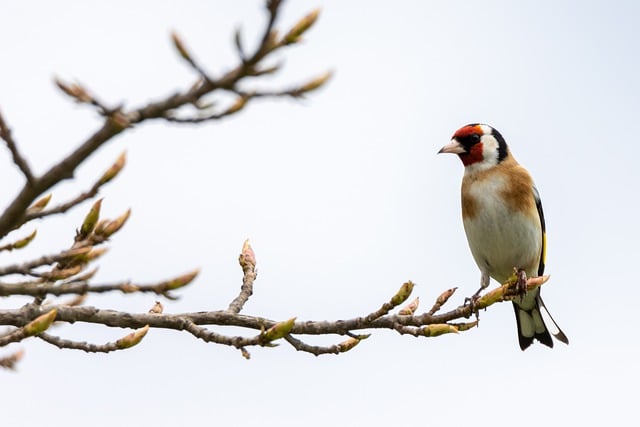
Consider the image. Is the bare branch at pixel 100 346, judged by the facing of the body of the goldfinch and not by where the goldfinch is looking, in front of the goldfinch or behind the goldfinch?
in front

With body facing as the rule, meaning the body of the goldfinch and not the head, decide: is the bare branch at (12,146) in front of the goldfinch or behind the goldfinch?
in front

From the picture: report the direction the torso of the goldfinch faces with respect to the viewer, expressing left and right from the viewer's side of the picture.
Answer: facing the viewer and to the left of the viewer
